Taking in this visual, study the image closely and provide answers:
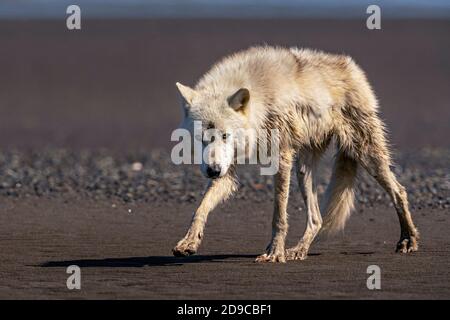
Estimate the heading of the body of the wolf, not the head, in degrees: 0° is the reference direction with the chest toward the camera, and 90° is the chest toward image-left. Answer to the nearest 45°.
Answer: approximately 45°
